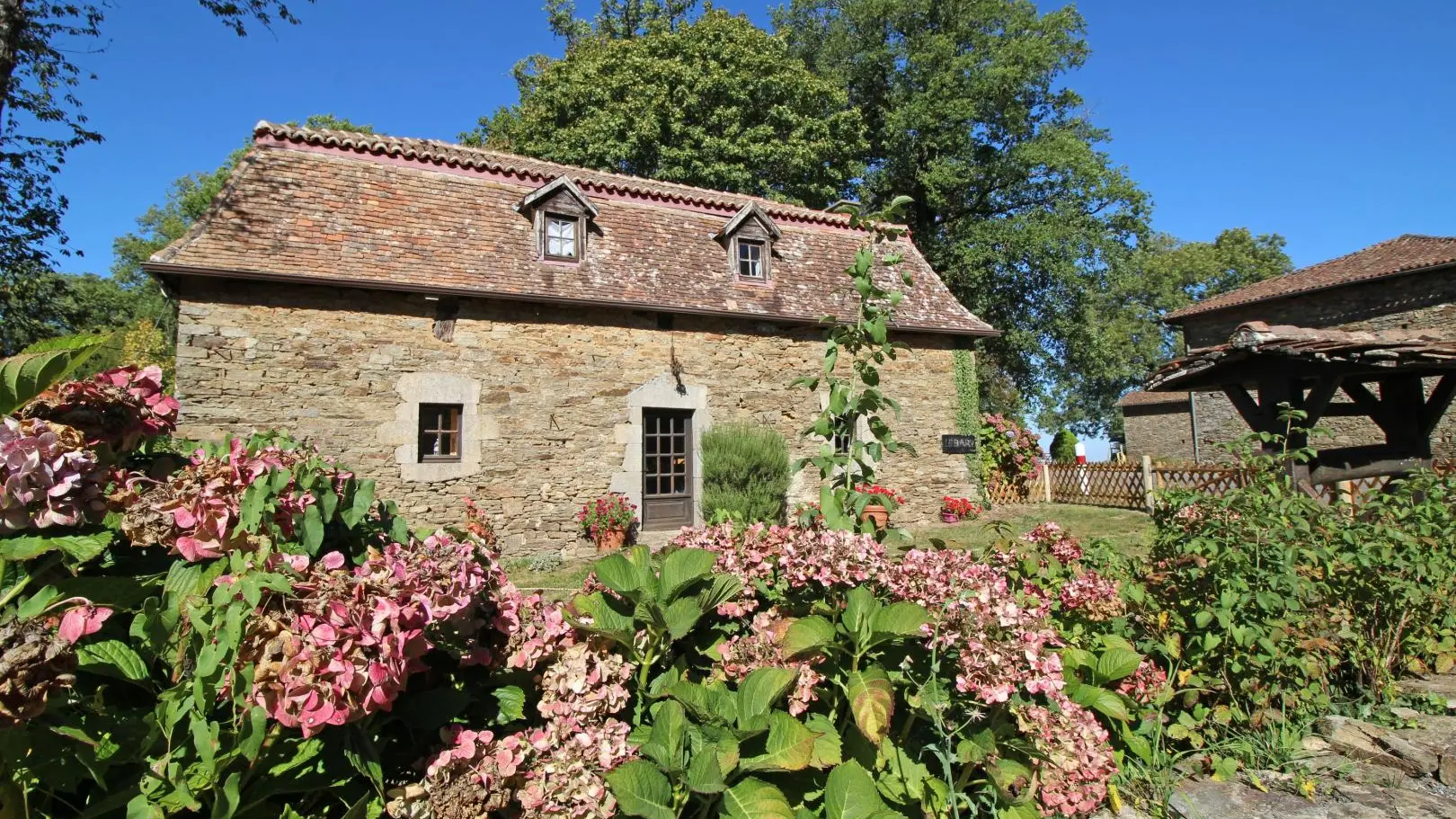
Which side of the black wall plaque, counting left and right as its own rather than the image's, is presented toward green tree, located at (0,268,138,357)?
right

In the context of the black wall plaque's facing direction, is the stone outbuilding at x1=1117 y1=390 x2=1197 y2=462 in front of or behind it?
behind

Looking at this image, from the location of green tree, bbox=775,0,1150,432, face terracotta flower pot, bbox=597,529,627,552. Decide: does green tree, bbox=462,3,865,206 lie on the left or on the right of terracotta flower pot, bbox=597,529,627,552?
right

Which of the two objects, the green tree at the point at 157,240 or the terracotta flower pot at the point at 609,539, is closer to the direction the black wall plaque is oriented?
the terracotta flower pot

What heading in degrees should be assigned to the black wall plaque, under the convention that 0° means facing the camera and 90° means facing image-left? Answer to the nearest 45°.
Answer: approximately 0°

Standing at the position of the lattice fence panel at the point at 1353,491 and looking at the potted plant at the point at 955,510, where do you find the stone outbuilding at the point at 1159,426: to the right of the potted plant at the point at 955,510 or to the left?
right

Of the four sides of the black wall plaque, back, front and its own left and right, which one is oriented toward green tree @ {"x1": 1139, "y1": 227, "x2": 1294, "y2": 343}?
left

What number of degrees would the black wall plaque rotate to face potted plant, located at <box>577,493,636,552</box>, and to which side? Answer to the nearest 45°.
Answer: approximately 45° to its right
